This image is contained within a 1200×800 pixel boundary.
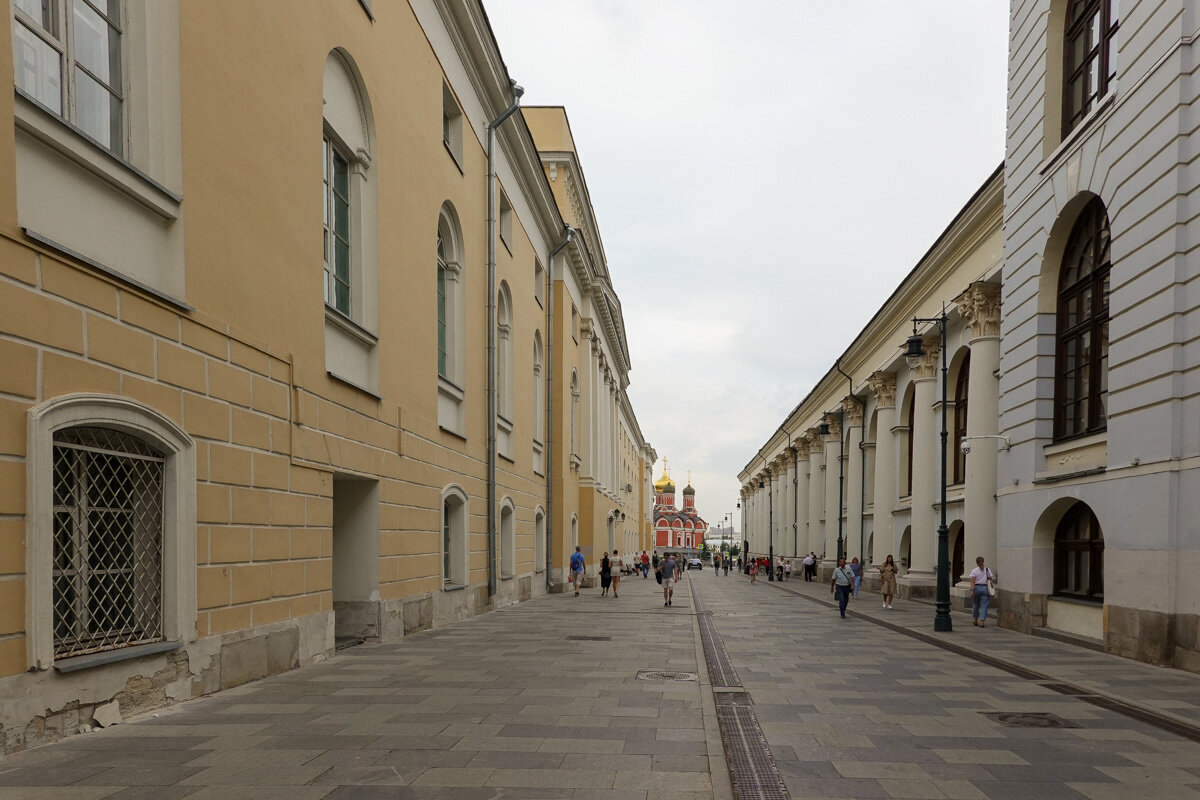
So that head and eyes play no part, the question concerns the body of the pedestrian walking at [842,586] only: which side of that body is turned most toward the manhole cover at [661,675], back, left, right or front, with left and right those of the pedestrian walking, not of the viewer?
front

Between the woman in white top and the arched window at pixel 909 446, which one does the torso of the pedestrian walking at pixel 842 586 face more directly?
the woman in white top

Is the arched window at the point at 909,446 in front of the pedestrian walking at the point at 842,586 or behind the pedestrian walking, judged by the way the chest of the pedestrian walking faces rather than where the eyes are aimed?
behind

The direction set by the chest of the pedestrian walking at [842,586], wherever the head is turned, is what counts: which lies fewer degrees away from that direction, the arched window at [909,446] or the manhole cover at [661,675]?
the manhole cover

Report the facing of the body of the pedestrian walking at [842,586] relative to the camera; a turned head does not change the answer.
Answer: toward the camera
